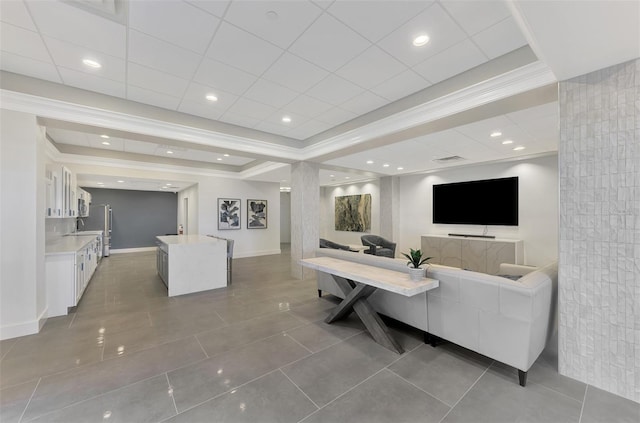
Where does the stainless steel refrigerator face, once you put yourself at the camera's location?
facing to the right of the viewer

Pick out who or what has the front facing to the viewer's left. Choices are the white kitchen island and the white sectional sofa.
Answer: the white kitchen island

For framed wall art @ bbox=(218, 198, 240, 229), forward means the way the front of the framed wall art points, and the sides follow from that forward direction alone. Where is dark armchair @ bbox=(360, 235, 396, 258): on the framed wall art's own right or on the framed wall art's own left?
on the framed wall art's own left

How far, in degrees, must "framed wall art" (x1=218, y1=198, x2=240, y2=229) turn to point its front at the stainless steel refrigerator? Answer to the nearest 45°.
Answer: approximately 135° to its right

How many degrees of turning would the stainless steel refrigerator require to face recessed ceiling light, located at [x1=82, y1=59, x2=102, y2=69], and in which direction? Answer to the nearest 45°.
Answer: approximately 90° to its right

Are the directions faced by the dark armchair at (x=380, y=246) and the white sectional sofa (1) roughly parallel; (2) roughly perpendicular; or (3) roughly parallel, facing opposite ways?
roughly perpendicular

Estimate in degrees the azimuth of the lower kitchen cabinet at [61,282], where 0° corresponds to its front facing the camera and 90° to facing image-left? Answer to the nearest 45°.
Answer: approximately 270°

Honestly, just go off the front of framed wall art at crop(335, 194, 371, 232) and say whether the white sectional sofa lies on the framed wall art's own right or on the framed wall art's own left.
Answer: on the framed wall art's own left

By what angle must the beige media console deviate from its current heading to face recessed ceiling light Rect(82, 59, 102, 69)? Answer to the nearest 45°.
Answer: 0° — it already faces it
